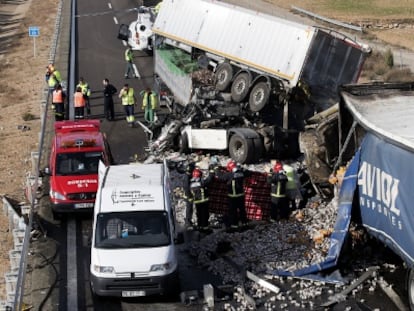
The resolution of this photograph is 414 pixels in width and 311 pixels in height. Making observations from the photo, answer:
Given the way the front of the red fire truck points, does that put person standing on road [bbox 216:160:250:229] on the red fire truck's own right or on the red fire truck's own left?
on the red fire truck's own left

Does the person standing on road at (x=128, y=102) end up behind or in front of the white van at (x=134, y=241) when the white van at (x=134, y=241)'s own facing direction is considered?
behind

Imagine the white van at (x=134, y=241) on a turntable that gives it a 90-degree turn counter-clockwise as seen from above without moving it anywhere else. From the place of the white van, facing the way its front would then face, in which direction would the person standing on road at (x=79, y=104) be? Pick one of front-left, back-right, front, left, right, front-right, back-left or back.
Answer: left

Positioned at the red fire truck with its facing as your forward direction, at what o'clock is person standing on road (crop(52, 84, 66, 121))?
The person standing on road is roughly at 6 o'clock from the red fire truck.

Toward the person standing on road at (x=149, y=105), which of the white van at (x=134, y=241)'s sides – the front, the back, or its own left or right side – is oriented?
back

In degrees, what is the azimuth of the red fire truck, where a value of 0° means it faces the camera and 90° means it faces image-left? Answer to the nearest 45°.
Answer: approximately 0°

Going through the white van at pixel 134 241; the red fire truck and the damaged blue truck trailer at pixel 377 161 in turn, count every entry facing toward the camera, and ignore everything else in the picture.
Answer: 2
